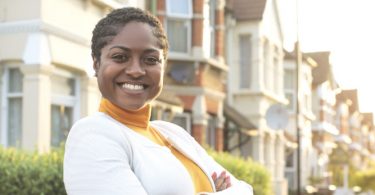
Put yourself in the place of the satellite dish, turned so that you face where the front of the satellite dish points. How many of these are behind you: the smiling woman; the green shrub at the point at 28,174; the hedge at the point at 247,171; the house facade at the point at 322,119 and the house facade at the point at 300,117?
2

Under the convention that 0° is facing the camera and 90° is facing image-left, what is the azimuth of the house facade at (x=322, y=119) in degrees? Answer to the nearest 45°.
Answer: approximately 315°

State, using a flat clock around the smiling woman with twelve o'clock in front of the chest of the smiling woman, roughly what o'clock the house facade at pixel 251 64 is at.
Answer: The house facade is roughly at 8 o'clock from the smiling woman.

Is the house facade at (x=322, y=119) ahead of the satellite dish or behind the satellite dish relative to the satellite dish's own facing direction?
behind

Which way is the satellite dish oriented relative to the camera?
toward the camera

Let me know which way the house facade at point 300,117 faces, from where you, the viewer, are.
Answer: facing the viewer and to the right of the viewer

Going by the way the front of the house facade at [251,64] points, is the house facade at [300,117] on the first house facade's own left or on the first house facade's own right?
on the first house facade's own left

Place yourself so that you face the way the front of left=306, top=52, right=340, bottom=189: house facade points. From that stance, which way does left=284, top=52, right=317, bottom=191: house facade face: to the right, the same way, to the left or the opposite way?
the same way

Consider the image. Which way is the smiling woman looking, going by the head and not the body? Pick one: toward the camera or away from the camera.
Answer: toward the camera

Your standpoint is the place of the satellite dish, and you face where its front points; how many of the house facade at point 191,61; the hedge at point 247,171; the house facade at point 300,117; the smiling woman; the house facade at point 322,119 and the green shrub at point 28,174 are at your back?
2

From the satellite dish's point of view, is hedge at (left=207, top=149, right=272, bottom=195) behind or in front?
in front

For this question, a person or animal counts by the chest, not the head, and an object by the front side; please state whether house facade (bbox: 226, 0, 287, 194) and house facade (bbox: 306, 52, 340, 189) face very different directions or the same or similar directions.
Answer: same or similar directions

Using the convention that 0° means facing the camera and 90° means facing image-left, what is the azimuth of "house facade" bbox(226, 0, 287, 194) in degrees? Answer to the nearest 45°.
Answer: approximately 315°
